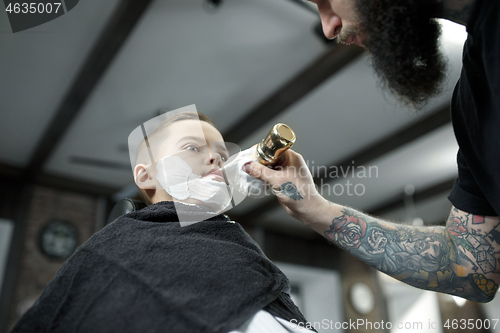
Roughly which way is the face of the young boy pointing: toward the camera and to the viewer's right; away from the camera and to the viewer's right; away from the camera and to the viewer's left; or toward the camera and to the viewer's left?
toward the camera and to the viewer's right

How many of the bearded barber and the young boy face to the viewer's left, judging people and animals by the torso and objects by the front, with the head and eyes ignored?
1

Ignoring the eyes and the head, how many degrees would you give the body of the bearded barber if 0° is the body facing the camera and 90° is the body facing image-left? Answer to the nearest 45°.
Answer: approximately 90°

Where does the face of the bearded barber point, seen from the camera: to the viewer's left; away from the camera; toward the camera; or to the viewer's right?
to the viewer's left

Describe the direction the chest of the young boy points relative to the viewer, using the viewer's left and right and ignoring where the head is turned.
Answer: facing the viewer and to the right of the viewer

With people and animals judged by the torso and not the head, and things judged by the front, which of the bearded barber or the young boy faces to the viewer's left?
the bearded barber

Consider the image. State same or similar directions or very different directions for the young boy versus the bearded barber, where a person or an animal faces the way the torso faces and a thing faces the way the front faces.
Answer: very different directions
